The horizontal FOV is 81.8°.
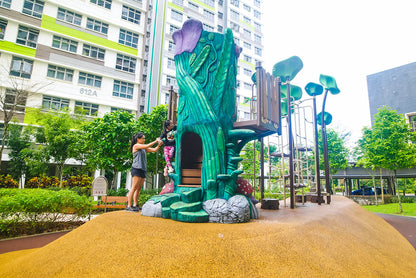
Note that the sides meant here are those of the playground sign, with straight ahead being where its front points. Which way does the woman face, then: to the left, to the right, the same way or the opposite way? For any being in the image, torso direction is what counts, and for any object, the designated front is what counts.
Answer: to the left

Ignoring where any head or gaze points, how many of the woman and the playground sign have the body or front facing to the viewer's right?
1

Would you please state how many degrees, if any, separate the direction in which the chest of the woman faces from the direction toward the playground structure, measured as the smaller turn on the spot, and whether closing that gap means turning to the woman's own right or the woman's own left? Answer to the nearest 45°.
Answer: approximately 45° to the woman's own right

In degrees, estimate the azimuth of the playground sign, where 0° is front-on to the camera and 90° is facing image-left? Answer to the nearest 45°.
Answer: approximately 0°

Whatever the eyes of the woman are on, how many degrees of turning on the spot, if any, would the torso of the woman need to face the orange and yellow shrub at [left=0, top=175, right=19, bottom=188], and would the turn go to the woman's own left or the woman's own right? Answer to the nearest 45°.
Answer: approximately 135° to the woman's own left

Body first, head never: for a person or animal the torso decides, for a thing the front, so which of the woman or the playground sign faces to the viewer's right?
the woman

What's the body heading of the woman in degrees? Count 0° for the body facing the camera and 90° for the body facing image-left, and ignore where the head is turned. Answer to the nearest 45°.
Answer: approximately 270°

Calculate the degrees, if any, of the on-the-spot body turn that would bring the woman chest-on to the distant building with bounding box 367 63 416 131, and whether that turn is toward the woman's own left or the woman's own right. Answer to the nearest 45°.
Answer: approximately 45° to the woman's own left

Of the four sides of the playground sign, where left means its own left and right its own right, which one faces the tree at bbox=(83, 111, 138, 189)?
back

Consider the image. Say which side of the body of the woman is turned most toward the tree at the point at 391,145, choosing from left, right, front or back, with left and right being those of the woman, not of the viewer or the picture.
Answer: front
